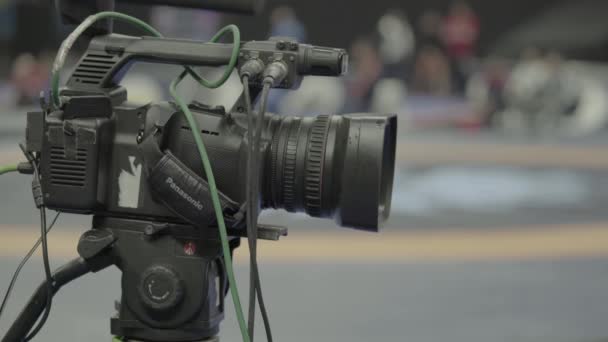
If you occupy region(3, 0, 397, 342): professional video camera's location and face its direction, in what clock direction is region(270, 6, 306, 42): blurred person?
The blurred person is roughly at 9 o'clock from the professional video camera.

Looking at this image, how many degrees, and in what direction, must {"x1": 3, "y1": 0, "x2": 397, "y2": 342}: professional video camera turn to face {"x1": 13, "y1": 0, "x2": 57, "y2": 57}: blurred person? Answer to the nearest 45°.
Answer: approximately 90° to its left

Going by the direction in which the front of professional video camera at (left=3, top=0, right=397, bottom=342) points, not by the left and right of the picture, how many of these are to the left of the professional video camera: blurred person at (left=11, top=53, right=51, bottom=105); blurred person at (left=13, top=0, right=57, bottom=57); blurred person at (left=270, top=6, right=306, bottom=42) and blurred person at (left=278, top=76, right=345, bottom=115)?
4

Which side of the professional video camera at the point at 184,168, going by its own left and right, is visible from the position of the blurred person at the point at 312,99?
left

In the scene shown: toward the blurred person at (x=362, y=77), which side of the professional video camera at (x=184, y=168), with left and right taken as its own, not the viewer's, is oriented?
left

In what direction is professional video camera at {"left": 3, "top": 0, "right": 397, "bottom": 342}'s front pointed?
to the viewer's right

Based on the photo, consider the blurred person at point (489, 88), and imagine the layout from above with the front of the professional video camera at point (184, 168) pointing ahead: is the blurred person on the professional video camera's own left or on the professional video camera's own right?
on the professional video camera's own left

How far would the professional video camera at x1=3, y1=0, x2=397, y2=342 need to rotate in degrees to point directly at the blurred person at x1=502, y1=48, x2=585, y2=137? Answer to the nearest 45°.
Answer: approximately 45° to its left

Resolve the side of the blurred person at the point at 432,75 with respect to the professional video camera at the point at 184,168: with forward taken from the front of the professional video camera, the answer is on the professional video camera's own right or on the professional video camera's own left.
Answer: on the professional video camera's own left

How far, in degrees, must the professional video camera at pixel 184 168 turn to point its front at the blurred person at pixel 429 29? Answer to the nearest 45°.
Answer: approximately 90° to its left

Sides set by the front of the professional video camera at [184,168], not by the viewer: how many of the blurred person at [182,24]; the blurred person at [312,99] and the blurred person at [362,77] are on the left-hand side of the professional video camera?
3

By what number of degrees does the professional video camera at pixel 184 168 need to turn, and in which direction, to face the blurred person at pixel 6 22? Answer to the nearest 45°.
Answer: approximately 90° to its left
